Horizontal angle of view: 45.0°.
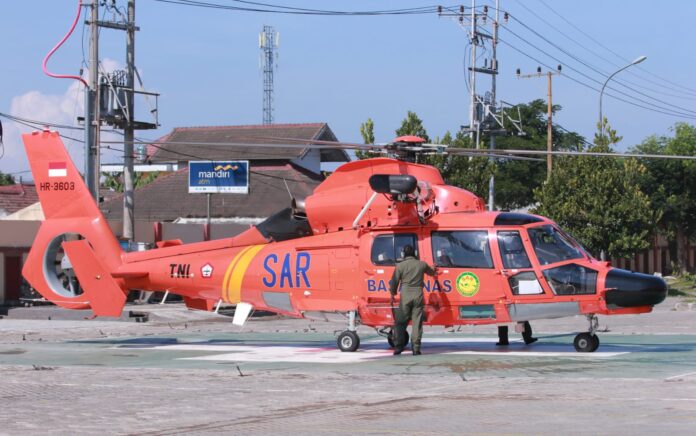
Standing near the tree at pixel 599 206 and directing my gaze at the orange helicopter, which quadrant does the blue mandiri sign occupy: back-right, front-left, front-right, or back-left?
front-right

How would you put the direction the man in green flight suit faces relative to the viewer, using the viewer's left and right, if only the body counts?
facing away from the viewer

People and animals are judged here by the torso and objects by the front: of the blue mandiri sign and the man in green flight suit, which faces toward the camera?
the blue mandiri sign

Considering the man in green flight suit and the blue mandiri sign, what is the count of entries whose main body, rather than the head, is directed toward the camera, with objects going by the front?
1

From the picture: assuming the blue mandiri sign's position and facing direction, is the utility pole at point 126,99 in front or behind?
in front

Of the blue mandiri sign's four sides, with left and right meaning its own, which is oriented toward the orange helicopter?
front

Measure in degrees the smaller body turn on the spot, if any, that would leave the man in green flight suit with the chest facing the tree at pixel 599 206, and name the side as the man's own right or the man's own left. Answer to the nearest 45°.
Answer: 0° — they already face it

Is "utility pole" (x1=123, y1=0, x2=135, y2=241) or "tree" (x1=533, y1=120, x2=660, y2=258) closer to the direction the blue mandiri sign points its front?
the utility pole

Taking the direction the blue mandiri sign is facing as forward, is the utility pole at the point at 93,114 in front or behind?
in front

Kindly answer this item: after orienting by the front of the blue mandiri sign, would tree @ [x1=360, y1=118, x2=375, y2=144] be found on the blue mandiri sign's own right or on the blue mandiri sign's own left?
on the blue mandiri sign's own left

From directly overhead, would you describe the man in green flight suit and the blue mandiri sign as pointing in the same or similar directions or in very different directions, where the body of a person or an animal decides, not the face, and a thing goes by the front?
very different directions

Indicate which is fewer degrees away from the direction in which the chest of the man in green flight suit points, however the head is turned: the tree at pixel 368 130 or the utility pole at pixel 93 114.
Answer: the tree

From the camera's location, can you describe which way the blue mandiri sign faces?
facing the viewer

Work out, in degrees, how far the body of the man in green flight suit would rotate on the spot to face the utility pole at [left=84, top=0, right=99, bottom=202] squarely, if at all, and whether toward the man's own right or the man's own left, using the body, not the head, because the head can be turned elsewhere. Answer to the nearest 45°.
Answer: approximately 45° to the man's own left
